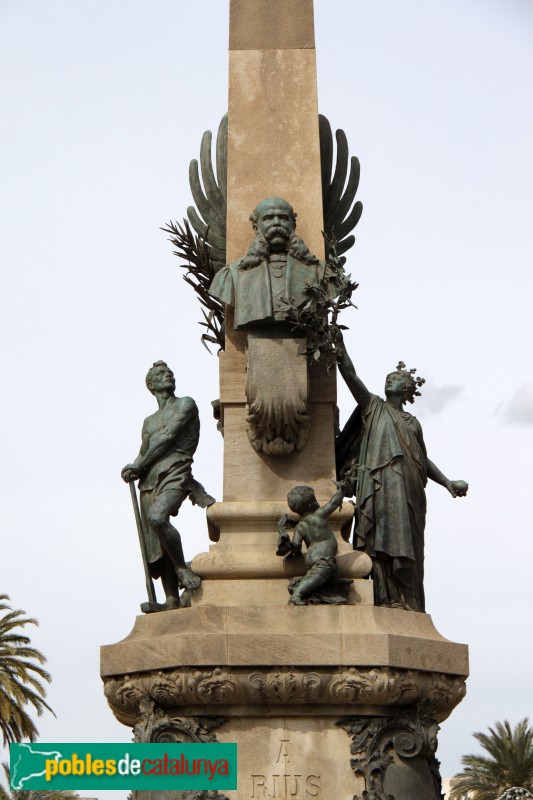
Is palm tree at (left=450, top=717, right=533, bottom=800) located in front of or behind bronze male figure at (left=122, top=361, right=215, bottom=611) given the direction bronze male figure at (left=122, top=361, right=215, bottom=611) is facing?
behind

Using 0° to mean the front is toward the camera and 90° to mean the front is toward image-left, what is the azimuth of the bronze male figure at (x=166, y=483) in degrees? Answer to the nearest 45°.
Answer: approximately 45°

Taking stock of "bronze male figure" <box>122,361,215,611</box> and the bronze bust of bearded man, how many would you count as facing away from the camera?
0

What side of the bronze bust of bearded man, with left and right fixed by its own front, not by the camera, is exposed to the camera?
front

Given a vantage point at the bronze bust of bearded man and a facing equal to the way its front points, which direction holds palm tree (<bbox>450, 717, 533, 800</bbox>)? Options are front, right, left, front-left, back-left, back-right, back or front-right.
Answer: back
